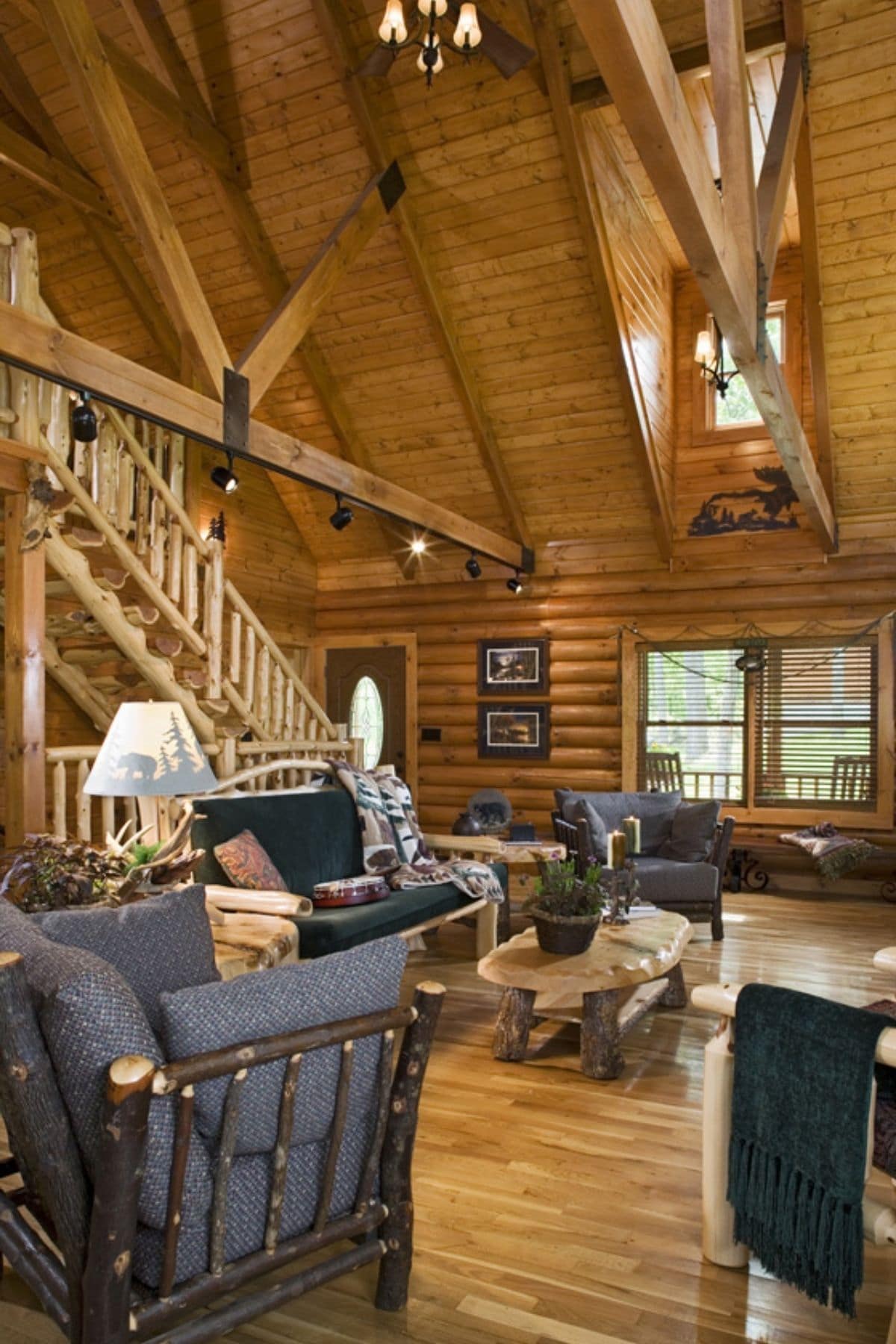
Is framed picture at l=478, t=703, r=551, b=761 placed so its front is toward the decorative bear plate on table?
yes

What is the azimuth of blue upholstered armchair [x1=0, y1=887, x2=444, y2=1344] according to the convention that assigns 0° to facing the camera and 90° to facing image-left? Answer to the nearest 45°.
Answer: approximately 225°

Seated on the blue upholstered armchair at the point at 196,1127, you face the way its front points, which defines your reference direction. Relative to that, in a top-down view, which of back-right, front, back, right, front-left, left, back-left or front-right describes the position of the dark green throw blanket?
front-right

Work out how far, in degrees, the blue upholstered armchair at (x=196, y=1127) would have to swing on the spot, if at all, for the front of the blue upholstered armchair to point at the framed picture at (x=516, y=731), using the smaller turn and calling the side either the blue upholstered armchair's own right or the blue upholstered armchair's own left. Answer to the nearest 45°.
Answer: approximately 45° to the blue upholstered armchair's own left

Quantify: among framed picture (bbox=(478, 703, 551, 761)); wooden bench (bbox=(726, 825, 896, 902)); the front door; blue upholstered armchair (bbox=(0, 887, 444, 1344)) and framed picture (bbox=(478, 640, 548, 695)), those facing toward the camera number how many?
4

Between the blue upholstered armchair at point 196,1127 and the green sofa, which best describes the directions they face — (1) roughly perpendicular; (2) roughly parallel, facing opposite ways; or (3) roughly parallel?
roughly perpendicular

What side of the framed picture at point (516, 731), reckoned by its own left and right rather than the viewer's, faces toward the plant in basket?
front
